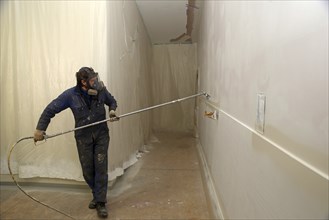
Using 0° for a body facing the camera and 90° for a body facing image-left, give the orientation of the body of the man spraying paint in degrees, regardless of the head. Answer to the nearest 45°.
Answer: approximately 315°
